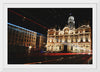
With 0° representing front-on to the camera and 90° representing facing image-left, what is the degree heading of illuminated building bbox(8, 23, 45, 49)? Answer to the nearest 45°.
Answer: approximately 315°
